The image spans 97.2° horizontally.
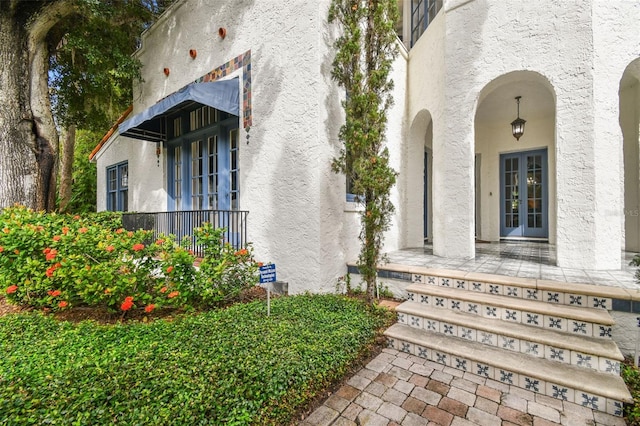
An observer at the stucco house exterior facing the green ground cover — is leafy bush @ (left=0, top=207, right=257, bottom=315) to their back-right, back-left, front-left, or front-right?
front-right

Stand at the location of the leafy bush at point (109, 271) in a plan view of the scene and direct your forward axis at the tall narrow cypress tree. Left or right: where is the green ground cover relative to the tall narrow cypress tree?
right

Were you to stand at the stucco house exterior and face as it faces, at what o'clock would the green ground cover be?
The green ground cover is roughly at 1 o'clock from the stucco house exterior.

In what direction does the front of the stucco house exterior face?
toward the camera

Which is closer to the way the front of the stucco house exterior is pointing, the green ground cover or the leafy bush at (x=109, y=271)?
the green ground cover
